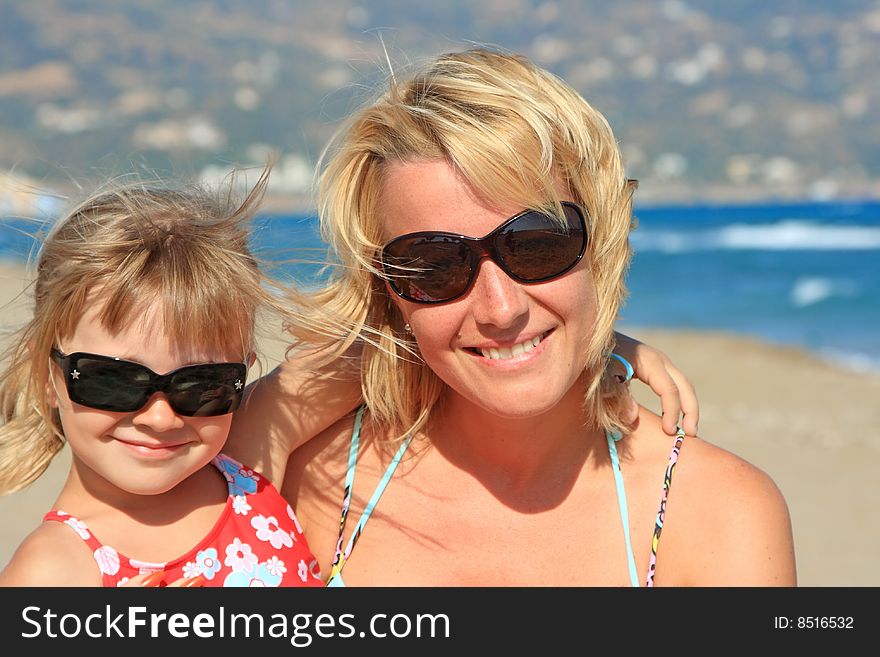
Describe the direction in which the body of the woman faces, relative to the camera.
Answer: toward the camera

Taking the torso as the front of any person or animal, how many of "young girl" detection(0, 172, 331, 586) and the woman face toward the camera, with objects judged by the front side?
2

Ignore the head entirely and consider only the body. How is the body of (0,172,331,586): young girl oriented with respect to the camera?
toward the camera
